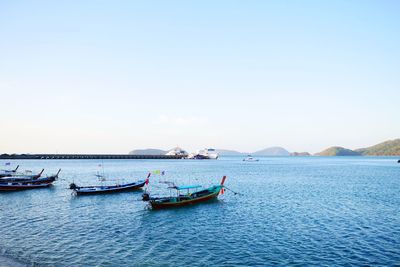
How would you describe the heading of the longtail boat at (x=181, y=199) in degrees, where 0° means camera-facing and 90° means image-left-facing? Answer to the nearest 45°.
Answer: approximately 225°
